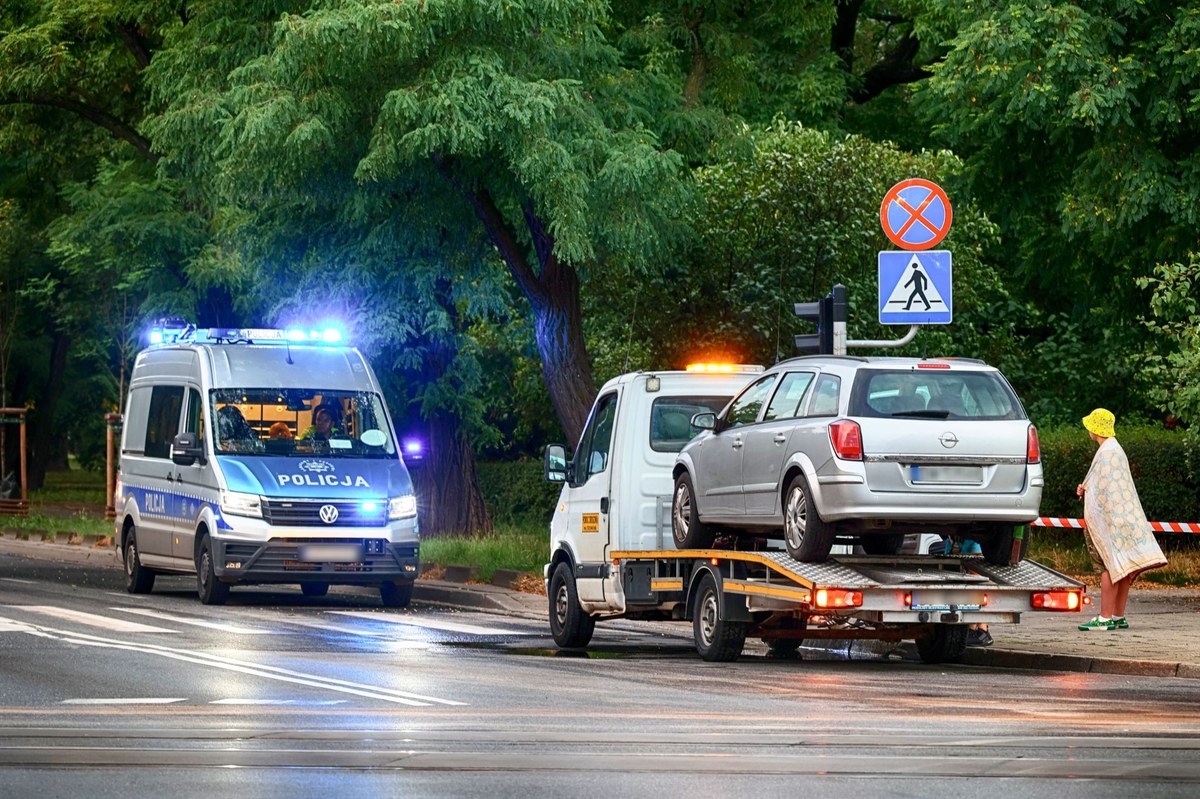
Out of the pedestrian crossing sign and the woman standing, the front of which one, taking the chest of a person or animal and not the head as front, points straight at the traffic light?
the woman standing

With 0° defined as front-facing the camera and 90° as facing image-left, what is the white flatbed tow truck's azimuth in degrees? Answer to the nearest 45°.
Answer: approximately 135°

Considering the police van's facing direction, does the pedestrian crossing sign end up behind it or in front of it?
in front

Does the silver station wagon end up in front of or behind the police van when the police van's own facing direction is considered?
in front

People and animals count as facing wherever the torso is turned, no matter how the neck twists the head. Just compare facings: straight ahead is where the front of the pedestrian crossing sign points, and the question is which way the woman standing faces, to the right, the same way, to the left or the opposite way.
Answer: to the right

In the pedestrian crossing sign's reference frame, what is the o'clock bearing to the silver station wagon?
The silver station wagon is roughly at 12 o'clock from the pedestrian crossing sign.

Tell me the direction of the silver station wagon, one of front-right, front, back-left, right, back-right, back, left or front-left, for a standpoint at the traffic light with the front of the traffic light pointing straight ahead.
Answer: left

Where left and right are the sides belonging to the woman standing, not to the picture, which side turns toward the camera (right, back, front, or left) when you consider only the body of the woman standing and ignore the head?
left
